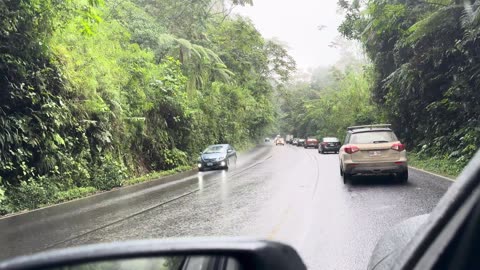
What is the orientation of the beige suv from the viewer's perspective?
away from the camera
